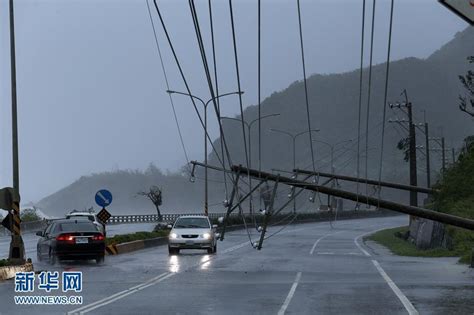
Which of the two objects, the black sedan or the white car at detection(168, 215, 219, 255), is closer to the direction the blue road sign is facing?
the black sedan

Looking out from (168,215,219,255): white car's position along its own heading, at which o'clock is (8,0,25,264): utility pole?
The utility pole is roughly at 1 o'clock from the white car.

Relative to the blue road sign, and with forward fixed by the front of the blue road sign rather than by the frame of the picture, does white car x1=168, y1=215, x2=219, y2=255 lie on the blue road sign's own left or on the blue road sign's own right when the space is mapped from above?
on the blue road sign's own left

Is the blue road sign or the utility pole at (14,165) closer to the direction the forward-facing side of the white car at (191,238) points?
the utility pole

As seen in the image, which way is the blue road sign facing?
toward the camera

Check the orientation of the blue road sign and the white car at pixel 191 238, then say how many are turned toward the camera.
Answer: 2

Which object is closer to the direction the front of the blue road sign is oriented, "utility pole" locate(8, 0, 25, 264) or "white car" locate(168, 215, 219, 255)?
the utility pole

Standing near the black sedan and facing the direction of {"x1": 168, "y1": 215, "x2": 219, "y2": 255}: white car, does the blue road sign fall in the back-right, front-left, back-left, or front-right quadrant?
front-left

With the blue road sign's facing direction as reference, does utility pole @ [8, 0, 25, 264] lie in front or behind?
in front

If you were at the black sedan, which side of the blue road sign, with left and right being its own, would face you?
front

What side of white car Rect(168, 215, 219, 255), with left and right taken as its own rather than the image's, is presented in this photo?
front
